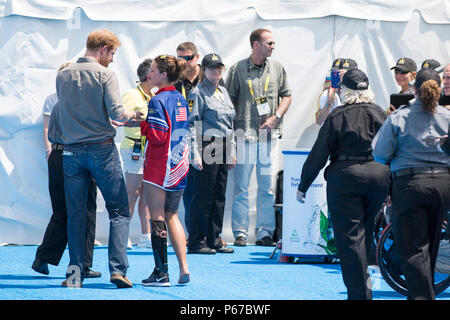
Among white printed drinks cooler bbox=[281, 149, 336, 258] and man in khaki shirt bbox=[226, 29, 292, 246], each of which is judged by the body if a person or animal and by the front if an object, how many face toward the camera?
2

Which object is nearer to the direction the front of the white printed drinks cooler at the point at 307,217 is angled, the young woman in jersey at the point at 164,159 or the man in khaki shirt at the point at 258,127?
the young woman in jersey

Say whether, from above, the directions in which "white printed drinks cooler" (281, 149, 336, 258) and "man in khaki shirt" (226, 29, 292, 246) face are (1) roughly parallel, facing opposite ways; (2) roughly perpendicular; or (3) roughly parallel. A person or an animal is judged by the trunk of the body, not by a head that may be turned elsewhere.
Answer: roughly parallel

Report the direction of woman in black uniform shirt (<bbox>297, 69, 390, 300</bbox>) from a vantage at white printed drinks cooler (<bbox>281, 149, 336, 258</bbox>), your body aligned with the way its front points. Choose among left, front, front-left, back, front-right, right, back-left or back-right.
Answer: front

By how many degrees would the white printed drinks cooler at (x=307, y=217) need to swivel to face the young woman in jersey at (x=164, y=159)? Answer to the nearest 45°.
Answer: approximately 45° to its right

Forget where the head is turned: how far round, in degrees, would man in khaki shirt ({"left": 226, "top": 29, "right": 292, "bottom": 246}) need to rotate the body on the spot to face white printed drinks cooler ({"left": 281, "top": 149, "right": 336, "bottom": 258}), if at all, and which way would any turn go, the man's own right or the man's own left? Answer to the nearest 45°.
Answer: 0° — they already face it

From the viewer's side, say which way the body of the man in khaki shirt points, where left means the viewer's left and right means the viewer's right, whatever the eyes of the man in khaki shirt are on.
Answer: facing the viewer

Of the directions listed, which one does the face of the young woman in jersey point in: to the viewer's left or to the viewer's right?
to the viewer's left

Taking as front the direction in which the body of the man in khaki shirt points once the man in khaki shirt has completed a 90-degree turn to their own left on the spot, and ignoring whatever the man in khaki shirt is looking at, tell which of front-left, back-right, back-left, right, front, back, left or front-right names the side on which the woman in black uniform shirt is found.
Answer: right

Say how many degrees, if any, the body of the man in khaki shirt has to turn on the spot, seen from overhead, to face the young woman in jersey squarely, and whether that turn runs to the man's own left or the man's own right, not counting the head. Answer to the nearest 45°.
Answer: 0° — they already face them

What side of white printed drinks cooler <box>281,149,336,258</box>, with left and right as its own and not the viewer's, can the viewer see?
front

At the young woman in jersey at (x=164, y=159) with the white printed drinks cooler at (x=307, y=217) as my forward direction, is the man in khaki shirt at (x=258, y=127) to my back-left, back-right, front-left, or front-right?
front-left
